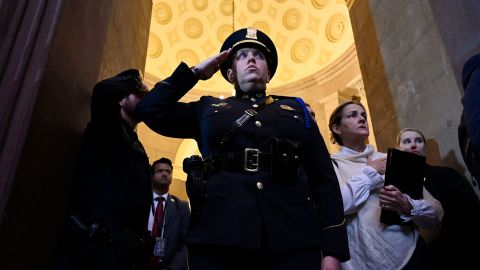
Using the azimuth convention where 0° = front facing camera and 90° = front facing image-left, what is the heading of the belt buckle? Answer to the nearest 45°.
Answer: approximately 0°

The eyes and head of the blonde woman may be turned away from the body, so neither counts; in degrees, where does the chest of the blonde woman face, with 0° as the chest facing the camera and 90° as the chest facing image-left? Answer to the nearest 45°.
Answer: approximately 45°

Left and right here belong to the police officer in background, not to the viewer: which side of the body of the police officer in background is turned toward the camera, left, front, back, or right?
right

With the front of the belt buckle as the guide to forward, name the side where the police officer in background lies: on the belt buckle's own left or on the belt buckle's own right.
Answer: on the belt buckle's own right

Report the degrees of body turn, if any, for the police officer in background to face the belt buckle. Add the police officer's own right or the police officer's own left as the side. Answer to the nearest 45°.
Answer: approximately 45° to the police officer's own right

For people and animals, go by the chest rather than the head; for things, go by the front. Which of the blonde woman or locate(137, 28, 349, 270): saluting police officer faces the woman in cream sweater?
the blonde woman
